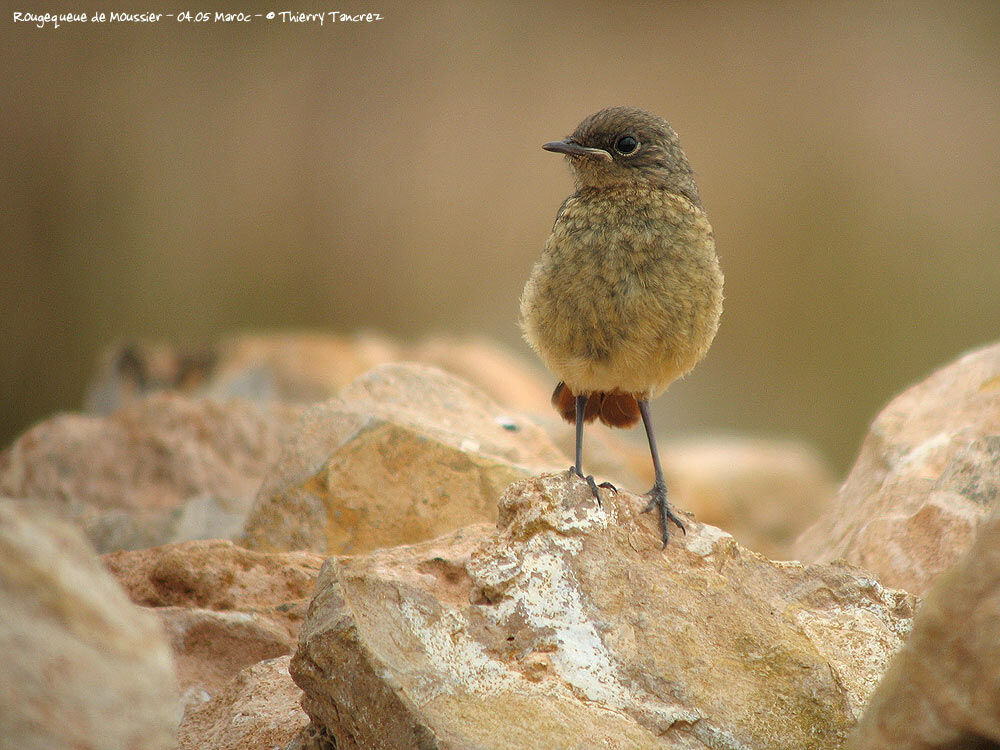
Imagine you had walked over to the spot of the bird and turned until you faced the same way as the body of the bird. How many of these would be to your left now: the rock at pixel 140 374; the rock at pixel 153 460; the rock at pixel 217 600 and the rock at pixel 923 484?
1

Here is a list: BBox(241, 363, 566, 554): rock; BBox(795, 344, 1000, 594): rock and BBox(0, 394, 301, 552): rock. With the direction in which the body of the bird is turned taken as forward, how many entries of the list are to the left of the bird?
1

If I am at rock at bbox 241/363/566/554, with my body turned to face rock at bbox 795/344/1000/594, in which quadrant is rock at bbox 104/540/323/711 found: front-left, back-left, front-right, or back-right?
back-right

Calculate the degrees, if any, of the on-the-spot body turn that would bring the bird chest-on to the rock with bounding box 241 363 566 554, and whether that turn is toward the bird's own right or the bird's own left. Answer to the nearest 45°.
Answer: approximately 90° to the bird's own right

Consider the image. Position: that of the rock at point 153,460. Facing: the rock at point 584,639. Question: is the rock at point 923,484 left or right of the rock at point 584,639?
left

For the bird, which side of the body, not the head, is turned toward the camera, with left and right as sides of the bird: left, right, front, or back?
front

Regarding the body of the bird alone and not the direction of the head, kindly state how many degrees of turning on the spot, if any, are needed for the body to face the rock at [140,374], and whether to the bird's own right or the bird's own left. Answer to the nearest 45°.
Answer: approximately 135° to the bird's own right

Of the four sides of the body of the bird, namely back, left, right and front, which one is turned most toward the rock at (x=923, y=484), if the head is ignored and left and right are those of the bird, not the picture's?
left

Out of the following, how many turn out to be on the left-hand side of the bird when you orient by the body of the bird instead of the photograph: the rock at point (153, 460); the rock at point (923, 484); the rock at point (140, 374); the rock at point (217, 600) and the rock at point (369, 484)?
1

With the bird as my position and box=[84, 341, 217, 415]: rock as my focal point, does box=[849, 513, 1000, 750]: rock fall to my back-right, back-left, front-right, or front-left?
back-left

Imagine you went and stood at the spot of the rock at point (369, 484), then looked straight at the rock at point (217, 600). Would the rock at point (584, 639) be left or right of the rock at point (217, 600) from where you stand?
left

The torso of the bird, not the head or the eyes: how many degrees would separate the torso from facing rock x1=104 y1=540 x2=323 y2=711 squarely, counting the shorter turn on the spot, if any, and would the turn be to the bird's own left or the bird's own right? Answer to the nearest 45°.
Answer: approximately 45° to the bird's own right
